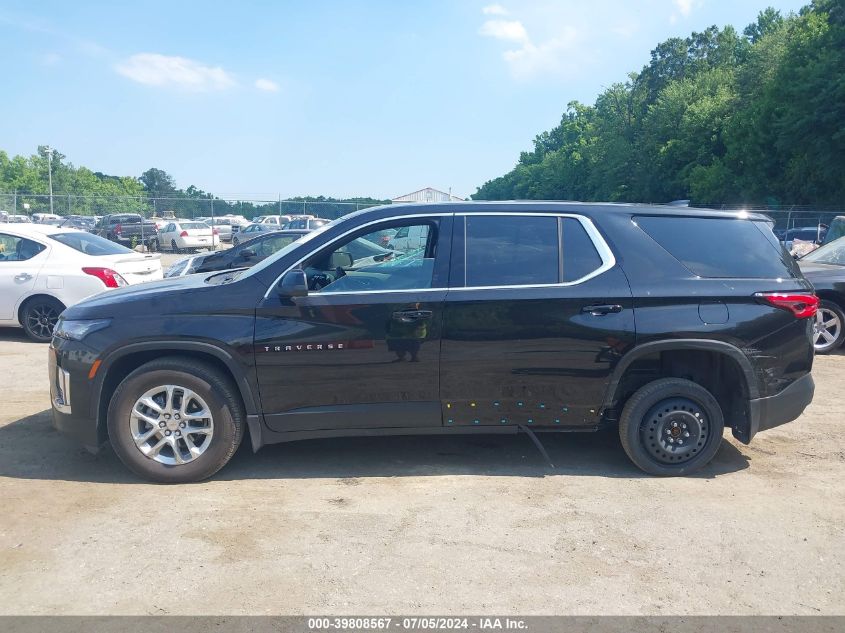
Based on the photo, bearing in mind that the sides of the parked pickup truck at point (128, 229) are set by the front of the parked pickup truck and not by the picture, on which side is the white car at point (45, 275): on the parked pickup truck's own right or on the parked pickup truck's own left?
on the parked pickup truck's own left

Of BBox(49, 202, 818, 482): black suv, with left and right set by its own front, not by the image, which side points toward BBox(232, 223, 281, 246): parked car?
right

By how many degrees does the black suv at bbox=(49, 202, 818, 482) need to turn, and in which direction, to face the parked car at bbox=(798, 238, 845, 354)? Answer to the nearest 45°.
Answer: approximately 135° to its right

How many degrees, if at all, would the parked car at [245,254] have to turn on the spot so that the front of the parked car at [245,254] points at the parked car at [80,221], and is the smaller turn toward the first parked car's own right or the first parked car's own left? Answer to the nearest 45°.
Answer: approximately 90° to the first parked car's own right

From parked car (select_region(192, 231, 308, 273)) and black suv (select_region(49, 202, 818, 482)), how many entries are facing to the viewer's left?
2

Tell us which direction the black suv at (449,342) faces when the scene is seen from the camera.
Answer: facing to the left of the viewer

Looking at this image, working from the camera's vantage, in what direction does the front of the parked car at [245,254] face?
facing to the left of the viewer

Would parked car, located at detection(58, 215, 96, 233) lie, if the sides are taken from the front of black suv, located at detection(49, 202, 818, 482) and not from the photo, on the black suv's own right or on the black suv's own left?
on the black suv's own right

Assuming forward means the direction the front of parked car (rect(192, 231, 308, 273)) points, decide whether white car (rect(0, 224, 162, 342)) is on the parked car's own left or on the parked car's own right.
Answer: on the parked car's own left
